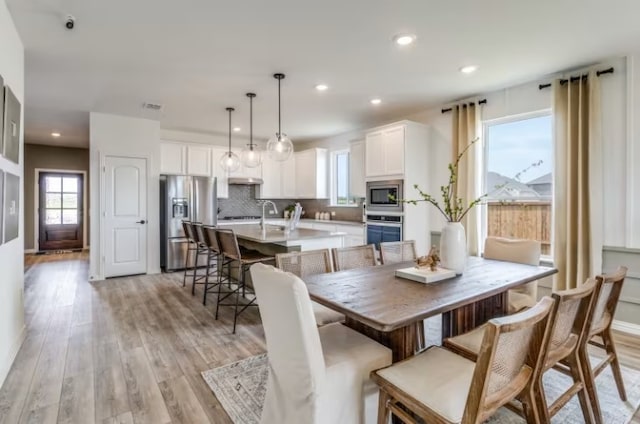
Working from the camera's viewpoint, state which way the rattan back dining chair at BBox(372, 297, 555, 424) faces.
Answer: facing away from the viewer and to the left of the viewer

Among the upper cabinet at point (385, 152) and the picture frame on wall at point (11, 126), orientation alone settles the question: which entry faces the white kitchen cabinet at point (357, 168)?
the picture frame on wall

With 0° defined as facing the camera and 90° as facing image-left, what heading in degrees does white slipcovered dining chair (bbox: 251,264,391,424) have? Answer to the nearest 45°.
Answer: approximately 225°

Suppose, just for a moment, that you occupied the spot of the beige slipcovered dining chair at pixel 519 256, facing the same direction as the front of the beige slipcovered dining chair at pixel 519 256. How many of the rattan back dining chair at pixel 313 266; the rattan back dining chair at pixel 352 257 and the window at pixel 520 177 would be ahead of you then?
2

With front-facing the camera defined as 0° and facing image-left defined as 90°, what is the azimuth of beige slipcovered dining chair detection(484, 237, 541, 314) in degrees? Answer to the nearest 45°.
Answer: approximately 45°

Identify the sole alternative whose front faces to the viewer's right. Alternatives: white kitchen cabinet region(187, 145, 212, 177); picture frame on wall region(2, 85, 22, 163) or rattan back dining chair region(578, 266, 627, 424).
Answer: the picture frame on wall

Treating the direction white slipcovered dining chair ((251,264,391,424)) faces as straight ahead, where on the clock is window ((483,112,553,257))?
The window is roughly at 12 o'clock from the white slipcovered dining chair.

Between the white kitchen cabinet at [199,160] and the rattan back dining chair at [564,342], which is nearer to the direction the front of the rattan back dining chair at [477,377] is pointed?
the white kitchen cabinet

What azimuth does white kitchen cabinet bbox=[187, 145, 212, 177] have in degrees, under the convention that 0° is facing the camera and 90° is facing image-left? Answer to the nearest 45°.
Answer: approximately 0°

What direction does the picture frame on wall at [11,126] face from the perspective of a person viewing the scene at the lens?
facing to the right of the viewer

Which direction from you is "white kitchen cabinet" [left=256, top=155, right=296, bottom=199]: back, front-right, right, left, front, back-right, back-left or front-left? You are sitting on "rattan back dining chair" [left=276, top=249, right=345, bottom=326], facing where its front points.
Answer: back-left

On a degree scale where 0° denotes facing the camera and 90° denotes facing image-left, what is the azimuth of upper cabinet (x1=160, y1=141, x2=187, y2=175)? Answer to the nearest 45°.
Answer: approximately 0°

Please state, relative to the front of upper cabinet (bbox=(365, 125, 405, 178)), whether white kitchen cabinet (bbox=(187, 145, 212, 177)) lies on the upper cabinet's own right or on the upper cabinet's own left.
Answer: on the upper cabinet's own right
